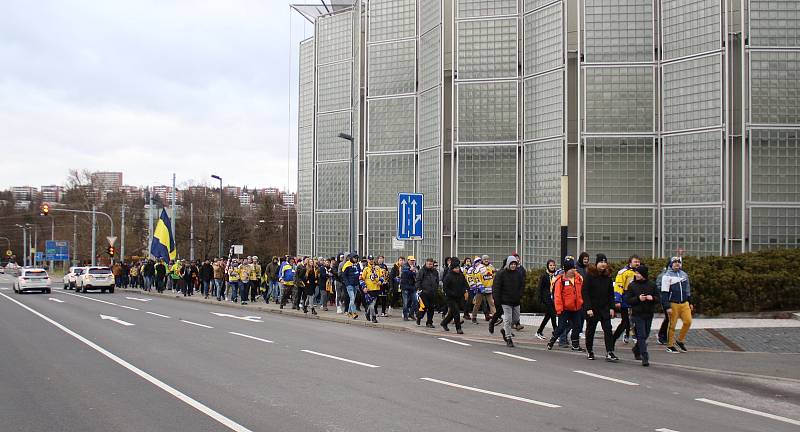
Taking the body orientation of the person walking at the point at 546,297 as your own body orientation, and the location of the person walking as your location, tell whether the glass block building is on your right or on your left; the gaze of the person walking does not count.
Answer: on your left

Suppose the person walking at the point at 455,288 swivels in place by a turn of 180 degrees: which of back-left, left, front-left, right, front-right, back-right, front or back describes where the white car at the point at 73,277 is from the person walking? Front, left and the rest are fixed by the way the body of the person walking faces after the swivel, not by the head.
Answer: front

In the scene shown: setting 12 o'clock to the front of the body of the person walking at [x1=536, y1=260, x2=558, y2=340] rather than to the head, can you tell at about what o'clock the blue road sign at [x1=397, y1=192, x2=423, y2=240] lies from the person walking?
The blue road sign is roughly at 6 o'clock from the person walking.

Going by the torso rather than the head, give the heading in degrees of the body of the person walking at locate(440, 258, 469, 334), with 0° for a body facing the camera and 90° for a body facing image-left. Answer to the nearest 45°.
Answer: approximately 315°

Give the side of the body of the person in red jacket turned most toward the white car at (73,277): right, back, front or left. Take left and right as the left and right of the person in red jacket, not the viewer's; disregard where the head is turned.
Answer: back

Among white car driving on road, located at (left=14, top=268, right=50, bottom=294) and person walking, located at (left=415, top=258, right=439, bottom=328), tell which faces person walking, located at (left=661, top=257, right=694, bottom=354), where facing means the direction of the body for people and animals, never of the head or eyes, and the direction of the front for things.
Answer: person walking, located at (left=415, top=258, right=439, bottom=328)

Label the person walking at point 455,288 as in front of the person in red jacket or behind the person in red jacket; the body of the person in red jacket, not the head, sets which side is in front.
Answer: behind

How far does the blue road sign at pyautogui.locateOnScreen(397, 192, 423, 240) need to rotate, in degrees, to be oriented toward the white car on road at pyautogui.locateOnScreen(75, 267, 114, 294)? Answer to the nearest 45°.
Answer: approximately 135° to its right

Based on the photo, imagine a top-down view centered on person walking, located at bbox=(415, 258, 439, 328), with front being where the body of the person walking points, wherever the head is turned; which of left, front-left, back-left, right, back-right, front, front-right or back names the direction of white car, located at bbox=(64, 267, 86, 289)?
back
